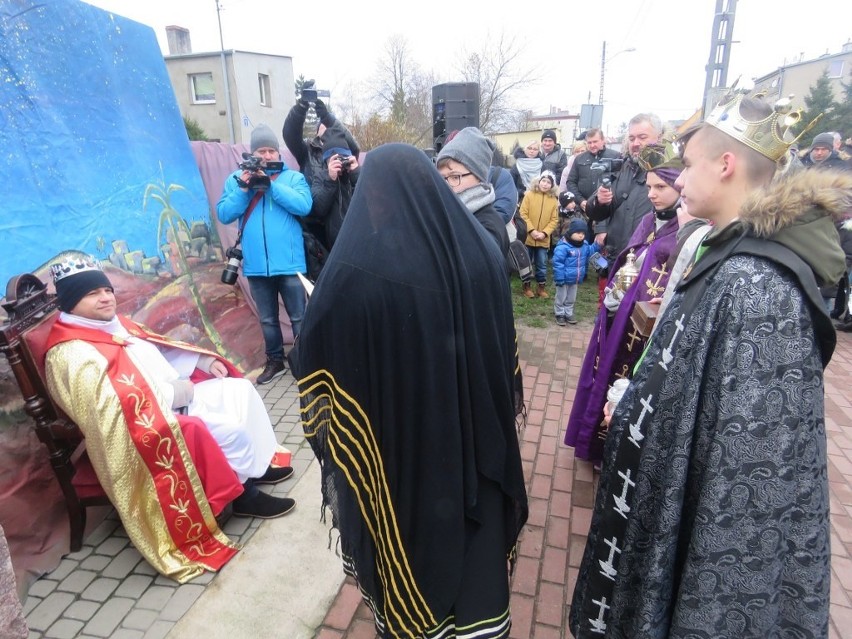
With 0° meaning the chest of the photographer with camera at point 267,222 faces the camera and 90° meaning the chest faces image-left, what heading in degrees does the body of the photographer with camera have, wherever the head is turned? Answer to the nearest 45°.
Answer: approximately 0°

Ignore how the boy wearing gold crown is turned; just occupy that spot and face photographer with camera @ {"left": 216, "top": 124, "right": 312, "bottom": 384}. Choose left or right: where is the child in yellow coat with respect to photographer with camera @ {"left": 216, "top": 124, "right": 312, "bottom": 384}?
right

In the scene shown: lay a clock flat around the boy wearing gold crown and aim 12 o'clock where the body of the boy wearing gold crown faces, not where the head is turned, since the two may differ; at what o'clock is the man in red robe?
The man in red robe is roughly at 12 o'clock from the boy wearing gold crown.

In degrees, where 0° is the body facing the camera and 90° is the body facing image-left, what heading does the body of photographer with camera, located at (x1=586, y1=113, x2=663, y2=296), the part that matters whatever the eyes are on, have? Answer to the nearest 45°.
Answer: approximately 45°

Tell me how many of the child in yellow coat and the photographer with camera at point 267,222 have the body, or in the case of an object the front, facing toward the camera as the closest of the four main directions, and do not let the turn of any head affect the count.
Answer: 2

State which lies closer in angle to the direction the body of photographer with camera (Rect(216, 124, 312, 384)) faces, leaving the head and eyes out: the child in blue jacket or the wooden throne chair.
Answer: the wooden throne chair

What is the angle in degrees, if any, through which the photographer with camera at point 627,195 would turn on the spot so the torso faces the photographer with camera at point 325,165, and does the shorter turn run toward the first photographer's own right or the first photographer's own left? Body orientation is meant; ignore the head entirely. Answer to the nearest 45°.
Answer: approximately 45° to the first photographer's own right

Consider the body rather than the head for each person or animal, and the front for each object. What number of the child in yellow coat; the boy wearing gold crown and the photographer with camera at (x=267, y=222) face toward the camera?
2

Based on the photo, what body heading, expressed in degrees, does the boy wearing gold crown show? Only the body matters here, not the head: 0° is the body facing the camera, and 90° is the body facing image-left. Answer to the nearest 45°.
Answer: approximately 90°
